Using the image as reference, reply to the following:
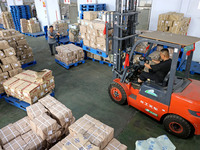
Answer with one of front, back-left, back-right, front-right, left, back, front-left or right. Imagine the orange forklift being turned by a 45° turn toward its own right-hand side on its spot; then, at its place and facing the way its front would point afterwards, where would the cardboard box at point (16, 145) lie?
back-left

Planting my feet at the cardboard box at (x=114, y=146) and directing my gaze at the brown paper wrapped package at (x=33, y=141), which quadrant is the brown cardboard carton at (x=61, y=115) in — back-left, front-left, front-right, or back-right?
front-right

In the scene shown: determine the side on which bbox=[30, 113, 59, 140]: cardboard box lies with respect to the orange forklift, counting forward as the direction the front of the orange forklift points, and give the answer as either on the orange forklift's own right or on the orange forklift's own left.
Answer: on the orange forklift's own left

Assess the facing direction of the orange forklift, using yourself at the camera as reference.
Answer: facing away from the viewer and to the left of the viewer

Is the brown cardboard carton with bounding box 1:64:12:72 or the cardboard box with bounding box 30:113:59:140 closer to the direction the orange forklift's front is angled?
the brown cardboard carton

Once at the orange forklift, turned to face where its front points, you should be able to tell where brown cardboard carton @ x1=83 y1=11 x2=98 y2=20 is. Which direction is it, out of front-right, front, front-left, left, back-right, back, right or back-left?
front

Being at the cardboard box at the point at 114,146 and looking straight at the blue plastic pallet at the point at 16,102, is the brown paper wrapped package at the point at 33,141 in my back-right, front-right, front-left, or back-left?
front-left

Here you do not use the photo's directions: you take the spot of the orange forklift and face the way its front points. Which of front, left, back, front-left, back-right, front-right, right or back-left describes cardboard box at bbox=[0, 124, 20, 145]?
left

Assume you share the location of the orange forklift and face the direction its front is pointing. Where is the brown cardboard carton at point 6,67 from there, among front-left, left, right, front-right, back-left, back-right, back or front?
front-left

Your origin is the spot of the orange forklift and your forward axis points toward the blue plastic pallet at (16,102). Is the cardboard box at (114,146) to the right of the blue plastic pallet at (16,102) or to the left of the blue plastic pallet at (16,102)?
left

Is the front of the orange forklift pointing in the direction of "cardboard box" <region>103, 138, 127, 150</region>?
no

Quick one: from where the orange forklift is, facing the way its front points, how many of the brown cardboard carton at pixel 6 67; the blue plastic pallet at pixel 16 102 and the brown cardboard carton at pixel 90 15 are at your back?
0
